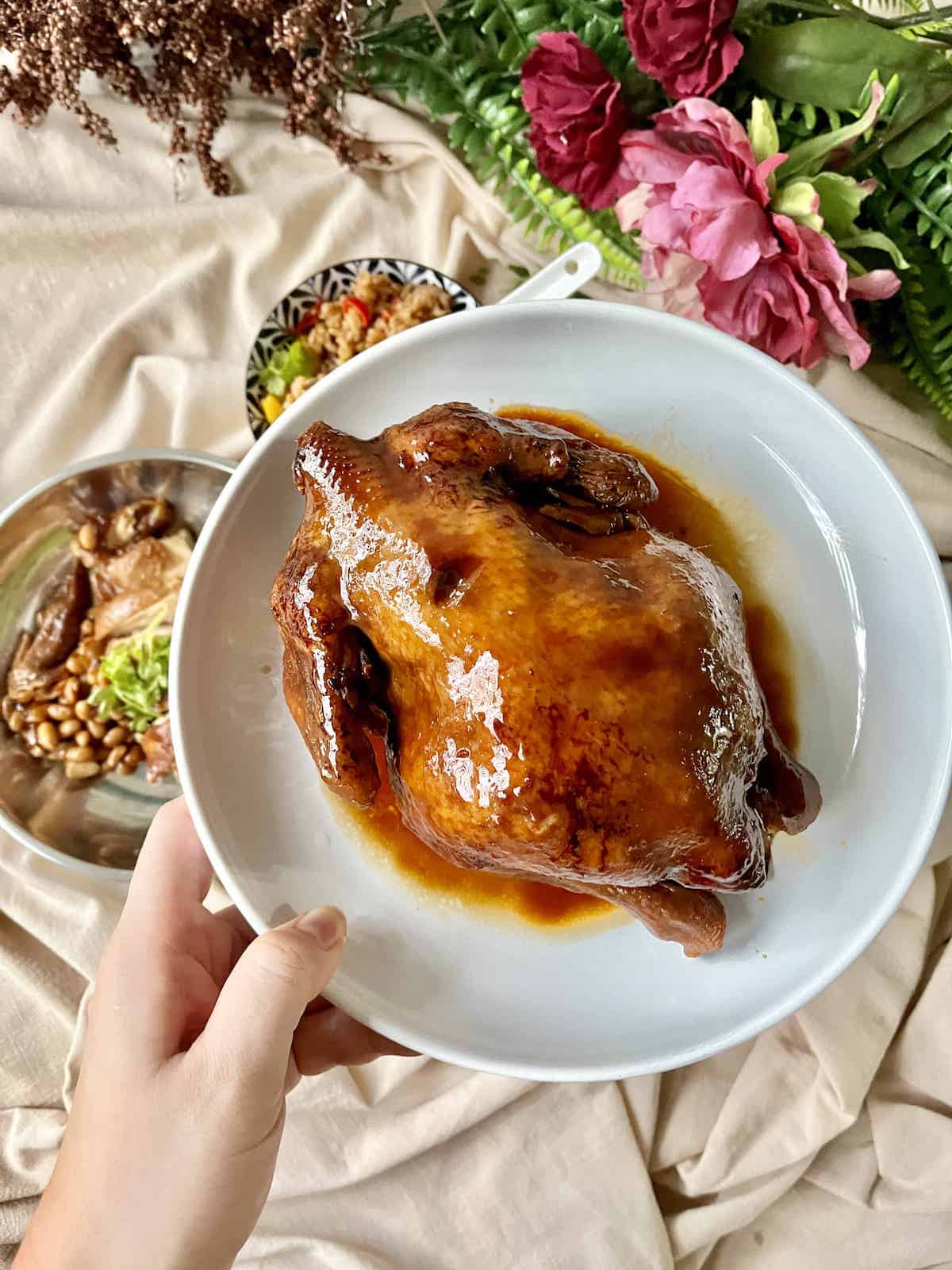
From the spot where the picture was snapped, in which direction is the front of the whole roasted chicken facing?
facing away from the viewer and to the left of the viewer

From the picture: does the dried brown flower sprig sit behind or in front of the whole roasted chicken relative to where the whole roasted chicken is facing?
in front

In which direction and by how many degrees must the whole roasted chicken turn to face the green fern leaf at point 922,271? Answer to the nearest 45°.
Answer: approximately 45° to its right

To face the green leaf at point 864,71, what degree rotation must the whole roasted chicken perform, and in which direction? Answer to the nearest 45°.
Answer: approximately 45° to its right

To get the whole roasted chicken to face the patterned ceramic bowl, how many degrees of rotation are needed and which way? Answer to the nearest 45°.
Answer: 0° — it already faces it

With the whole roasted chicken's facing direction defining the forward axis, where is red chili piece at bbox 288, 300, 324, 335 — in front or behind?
in front

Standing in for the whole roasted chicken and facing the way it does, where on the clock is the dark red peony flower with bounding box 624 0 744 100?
The dark red peony flower is roughly at 1 o'clock from the whole roasted chicken.
